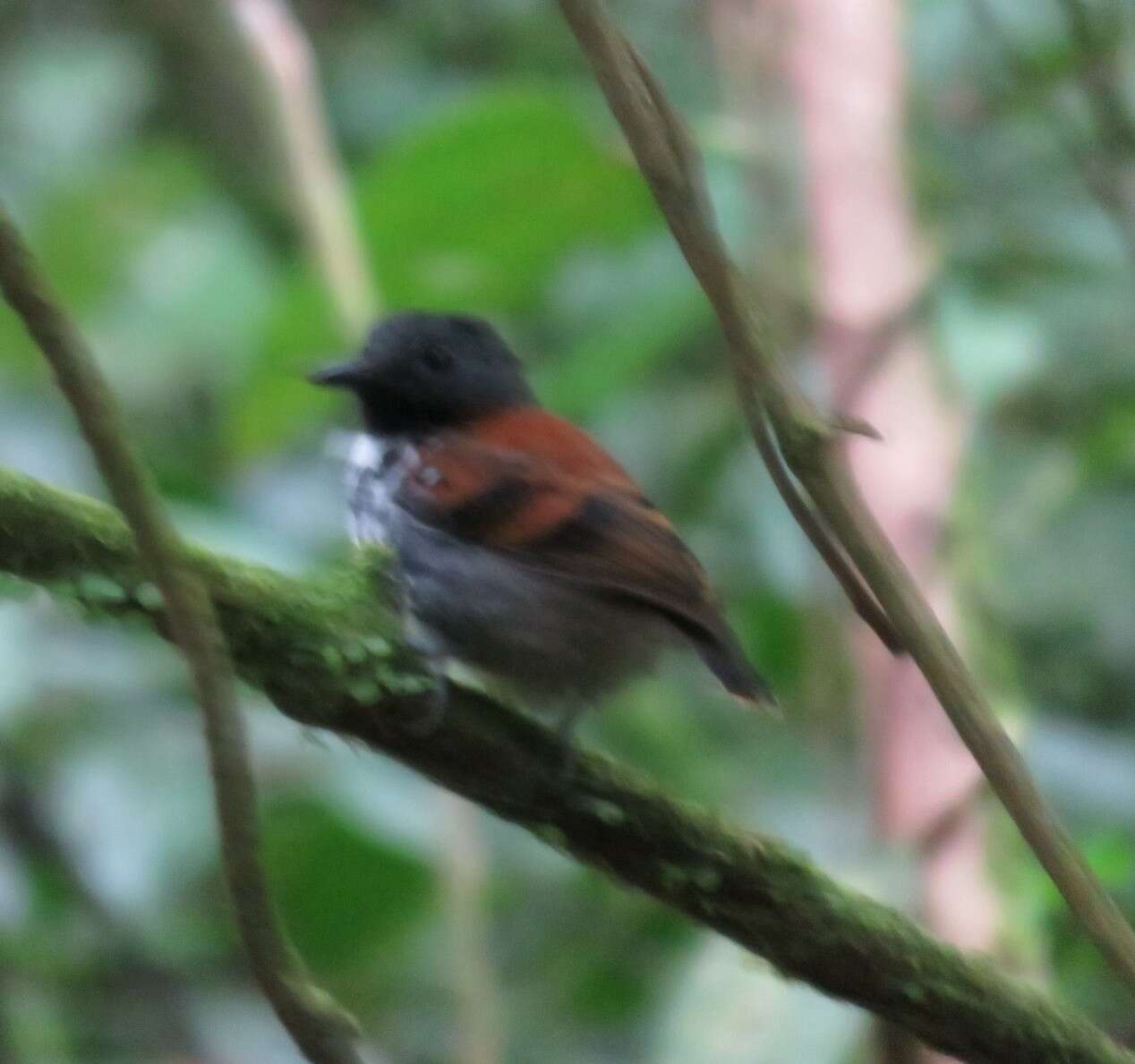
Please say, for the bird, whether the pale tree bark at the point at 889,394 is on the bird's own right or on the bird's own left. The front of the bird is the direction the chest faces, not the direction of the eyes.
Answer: on the bird's own right

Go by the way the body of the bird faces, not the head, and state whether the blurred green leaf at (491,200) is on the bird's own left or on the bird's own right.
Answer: on the bird's own right

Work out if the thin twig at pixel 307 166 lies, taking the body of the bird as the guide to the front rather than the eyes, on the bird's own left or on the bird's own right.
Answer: on the bird's own right

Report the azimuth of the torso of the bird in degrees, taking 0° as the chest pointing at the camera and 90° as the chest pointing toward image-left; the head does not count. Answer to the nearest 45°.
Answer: approximately 90°

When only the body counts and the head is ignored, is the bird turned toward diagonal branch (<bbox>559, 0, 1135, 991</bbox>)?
no
